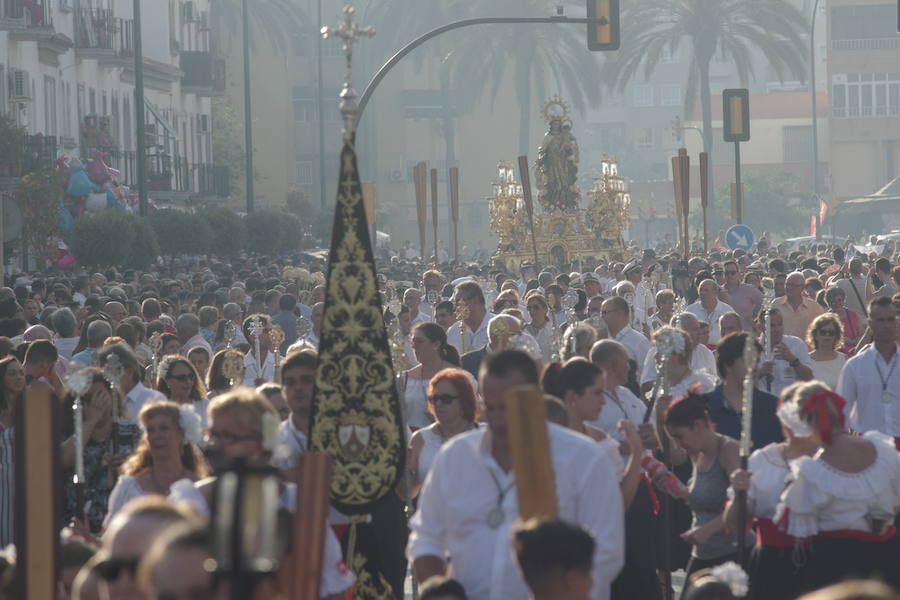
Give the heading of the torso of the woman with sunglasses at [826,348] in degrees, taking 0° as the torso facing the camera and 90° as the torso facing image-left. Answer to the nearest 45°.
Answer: approximately 0°

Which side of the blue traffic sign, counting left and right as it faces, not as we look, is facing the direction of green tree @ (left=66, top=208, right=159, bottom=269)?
right

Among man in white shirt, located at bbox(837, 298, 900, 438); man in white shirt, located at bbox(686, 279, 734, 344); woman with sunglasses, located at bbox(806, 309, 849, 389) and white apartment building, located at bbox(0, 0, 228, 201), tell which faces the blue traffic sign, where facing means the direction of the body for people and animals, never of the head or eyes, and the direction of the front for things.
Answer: the white apartment building

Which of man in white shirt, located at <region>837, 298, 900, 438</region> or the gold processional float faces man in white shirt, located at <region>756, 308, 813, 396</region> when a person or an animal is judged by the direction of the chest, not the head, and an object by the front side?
the gold processional float

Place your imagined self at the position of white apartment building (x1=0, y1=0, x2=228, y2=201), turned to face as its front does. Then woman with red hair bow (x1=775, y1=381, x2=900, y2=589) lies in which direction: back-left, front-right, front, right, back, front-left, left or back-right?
front-right

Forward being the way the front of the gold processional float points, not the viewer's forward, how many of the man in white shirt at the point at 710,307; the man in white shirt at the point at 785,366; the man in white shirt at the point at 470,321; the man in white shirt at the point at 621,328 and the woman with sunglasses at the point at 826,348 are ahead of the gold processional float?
5

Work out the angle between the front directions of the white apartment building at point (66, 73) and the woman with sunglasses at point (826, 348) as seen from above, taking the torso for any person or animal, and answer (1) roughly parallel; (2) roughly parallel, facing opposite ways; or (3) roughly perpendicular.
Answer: roughly perpendicular

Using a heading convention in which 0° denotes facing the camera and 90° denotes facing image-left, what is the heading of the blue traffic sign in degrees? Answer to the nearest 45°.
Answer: approximately 0°
